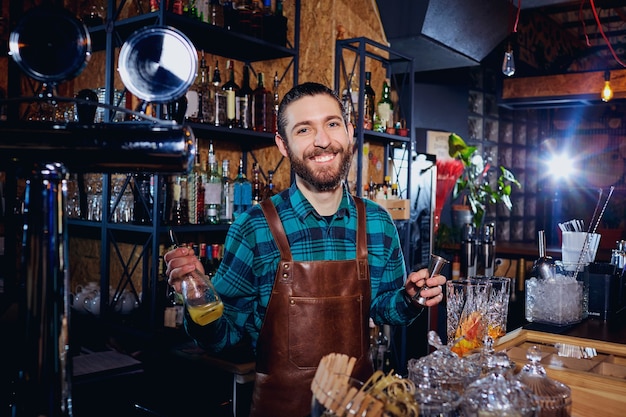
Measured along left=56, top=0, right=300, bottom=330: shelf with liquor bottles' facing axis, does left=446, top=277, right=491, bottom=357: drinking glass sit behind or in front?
in front

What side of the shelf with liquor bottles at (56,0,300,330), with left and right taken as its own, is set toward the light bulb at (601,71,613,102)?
left

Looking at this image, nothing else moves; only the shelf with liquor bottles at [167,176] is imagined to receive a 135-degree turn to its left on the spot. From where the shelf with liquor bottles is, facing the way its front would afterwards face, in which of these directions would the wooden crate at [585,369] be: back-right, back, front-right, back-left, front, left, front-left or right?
back-right

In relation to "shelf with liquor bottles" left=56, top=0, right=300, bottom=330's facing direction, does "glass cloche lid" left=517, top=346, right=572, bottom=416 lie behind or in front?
in front

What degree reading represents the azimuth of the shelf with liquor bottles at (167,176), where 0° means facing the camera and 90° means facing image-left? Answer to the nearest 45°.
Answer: approximately 315°

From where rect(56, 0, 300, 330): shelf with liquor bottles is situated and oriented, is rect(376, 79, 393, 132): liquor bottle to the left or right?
on its left

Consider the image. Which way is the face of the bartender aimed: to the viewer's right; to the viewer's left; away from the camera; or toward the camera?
toward the camera

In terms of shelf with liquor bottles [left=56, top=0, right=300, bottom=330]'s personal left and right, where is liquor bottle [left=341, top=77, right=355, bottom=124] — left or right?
on its left

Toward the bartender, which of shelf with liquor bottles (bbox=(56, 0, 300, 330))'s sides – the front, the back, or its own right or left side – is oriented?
front
